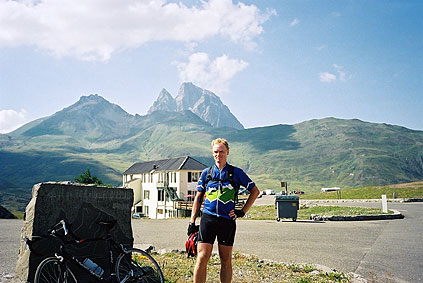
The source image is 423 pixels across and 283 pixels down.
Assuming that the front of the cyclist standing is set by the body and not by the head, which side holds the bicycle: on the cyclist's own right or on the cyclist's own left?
on the cyclist's own right

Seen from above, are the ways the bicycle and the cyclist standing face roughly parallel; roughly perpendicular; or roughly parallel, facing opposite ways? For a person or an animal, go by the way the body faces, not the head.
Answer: roughly perpendicular

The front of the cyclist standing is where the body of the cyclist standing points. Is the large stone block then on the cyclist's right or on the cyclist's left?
on the cyclist's right

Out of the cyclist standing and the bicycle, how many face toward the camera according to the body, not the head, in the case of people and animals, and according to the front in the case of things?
1
